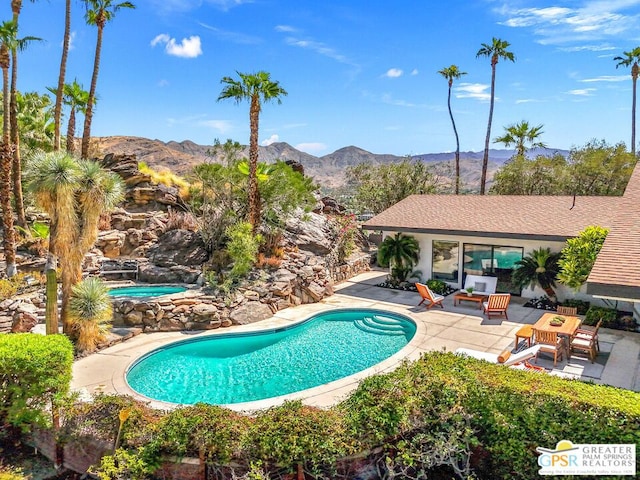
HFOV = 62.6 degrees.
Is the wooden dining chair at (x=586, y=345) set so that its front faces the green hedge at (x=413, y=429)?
no

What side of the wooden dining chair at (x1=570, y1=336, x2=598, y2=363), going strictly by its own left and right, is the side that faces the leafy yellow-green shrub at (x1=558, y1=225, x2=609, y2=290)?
right

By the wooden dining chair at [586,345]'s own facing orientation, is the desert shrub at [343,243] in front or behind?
in front

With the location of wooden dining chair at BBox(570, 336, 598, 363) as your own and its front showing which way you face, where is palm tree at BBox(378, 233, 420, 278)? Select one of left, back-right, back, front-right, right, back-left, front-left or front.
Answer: front-right

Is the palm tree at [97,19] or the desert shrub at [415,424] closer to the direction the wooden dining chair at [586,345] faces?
the palm tree

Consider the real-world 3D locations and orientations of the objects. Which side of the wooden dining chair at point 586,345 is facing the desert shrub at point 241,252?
front

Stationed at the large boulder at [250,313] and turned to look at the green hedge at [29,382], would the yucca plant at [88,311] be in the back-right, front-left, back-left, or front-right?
front-right

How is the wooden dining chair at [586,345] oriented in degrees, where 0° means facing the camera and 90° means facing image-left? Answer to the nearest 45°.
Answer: approximately 90°

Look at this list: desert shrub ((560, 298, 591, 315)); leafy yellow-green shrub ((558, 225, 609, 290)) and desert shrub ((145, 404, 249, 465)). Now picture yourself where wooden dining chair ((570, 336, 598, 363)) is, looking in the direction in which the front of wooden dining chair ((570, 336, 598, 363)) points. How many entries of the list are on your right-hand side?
2

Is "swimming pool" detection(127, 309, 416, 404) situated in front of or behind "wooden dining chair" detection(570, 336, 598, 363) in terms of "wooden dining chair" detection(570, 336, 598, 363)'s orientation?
in front

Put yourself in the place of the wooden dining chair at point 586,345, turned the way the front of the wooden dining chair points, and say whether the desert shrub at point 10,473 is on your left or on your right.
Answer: on your left

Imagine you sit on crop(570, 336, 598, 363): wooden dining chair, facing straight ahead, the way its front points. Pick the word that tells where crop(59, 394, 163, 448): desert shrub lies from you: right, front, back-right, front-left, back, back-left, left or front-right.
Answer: front-left

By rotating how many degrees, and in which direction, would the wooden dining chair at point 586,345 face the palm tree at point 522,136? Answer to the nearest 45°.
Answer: approximately 90° to its right

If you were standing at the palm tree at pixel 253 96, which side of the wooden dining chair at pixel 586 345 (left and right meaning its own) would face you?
front

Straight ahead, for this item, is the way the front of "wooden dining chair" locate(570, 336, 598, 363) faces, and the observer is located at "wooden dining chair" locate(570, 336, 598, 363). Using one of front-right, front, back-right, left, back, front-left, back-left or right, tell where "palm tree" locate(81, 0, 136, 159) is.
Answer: front

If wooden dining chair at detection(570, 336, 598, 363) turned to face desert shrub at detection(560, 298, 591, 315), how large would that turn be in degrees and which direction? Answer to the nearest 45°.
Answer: approximately 90° to its right
